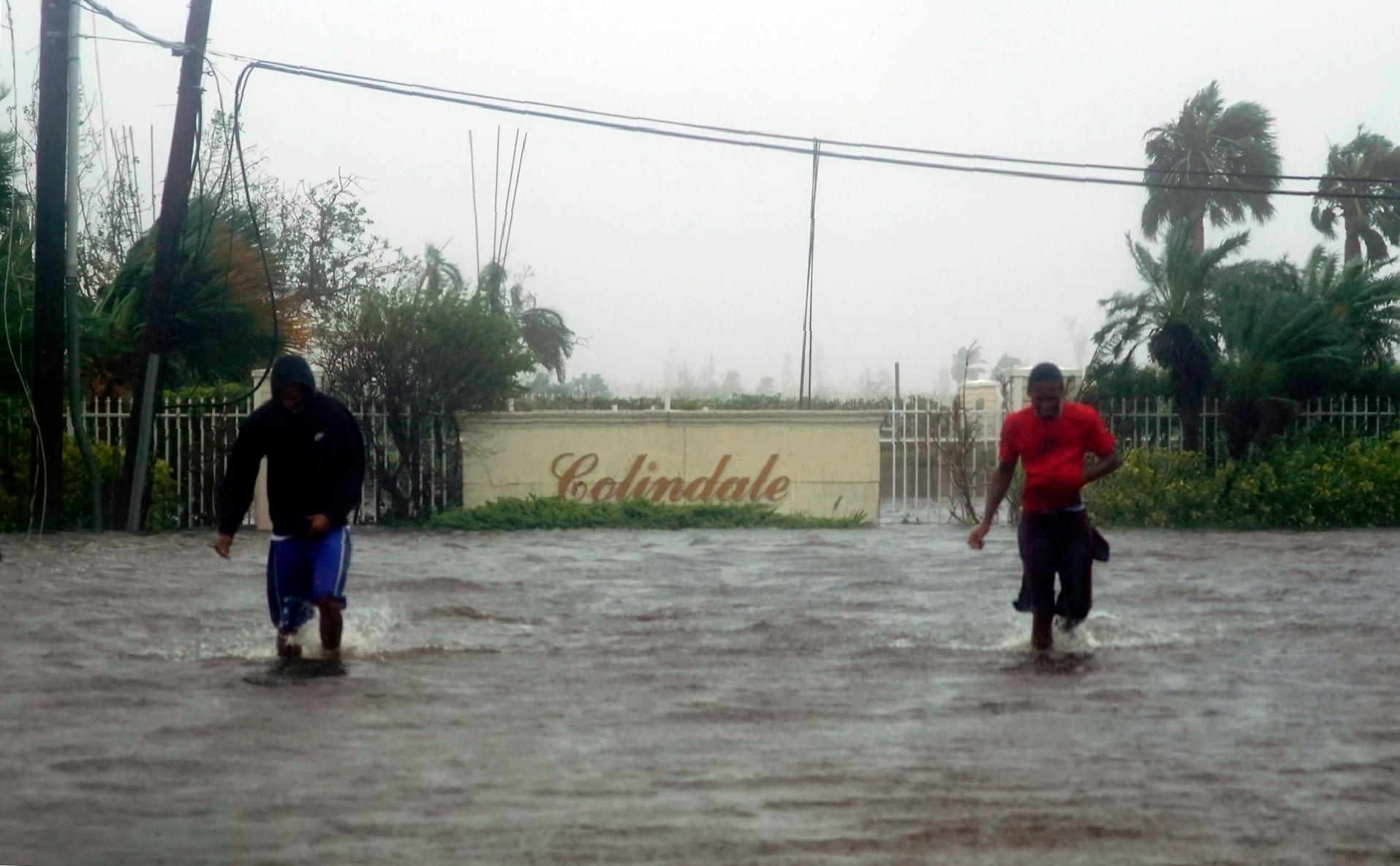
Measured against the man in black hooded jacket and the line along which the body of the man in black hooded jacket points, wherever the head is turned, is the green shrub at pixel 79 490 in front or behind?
behind

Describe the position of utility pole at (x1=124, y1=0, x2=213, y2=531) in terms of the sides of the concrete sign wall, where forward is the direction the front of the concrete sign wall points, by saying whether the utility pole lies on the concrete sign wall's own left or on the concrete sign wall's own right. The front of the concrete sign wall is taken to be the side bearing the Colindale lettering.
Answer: on the concrete sign wall's own right

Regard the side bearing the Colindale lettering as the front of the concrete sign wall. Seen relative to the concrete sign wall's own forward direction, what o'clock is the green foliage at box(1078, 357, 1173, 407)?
The green foliage is roughly at 9 o'clock from the concrete sign wall.

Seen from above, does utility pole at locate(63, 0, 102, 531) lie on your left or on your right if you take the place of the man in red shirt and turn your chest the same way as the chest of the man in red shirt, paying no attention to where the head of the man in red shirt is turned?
on your right

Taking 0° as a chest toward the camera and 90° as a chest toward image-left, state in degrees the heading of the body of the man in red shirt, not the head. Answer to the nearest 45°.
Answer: approximately 0°

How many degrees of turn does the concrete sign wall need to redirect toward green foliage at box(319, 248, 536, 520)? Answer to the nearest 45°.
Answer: approximately 90° to its right

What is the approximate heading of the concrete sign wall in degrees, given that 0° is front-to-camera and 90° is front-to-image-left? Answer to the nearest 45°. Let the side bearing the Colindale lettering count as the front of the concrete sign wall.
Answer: approximately 0°

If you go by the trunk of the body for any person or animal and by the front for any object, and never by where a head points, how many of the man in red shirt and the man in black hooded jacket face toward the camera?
2
